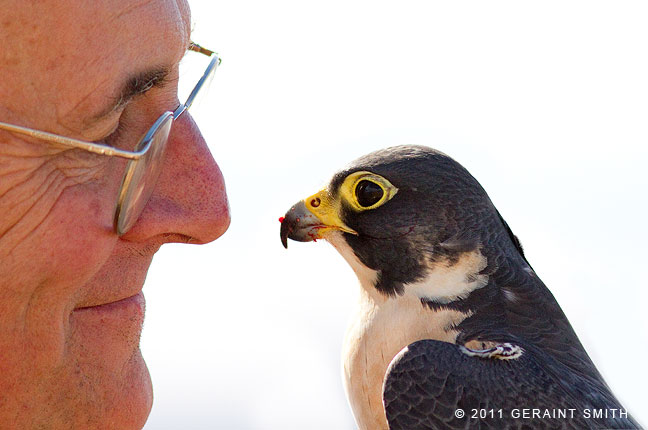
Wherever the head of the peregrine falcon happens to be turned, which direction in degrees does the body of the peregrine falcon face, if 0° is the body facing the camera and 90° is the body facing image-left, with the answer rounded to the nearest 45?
approximately 90°
